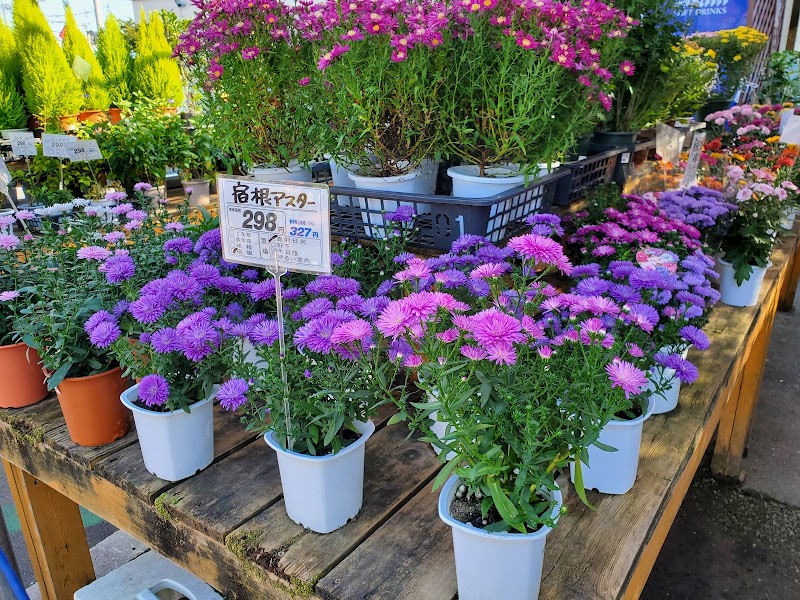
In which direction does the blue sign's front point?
toward the camera

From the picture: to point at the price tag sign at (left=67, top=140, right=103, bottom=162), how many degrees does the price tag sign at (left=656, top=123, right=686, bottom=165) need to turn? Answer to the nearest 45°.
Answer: approximately 45° to its right

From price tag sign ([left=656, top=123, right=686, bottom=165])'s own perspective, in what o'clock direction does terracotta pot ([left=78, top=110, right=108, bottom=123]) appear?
The terracotta pot is roughly at 2 o'clock from the price tag sign.

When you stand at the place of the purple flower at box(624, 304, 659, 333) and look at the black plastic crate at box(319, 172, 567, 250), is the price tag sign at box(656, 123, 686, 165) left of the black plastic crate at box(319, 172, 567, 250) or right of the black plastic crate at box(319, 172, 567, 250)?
right

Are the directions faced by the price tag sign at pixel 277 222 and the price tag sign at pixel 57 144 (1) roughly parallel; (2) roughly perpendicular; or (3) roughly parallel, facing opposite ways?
roughly parallel

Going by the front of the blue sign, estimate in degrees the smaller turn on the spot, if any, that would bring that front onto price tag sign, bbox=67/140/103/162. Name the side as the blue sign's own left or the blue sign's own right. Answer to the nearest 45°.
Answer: approximately 45° to the blue sign's own right

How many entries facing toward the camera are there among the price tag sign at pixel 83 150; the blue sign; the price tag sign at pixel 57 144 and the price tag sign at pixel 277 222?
4

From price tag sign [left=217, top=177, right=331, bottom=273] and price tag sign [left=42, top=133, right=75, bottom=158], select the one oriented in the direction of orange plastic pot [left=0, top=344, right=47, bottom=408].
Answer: price tag sign [left=42, top=133, right=75, bottom=158]

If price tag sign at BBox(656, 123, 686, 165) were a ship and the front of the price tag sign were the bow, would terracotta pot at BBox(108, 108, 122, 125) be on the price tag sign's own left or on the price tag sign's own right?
on the price tag sign's own right

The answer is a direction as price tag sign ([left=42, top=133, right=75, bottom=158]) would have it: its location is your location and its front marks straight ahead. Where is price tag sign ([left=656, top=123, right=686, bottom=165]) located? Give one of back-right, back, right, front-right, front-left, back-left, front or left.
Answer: front-left

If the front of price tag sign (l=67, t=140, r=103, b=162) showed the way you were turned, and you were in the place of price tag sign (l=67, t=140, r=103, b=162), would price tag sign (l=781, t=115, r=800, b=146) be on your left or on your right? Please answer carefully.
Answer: on your left

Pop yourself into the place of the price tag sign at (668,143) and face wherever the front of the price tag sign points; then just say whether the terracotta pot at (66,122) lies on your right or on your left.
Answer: on your right

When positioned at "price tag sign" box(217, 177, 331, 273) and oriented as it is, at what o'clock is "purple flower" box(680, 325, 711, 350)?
The purple flower is roughly at 9 o'clock from the price tag sign.

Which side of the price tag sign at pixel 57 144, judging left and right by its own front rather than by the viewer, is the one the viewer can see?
front
